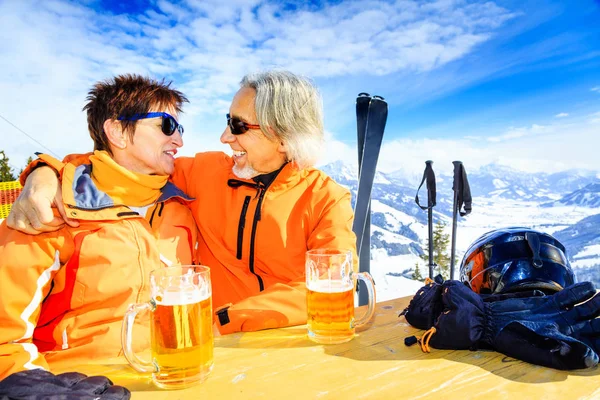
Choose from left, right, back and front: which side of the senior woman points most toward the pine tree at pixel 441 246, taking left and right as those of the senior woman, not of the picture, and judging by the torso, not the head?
left

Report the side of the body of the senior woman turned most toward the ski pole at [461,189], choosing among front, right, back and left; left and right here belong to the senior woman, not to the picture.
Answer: left

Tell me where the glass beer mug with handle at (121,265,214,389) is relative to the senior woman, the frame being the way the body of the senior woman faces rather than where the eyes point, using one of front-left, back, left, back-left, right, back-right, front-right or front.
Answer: front-right

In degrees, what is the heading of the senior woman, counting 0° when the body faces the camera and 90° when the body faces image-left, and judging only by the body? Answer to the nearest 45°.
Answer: approximately 315°

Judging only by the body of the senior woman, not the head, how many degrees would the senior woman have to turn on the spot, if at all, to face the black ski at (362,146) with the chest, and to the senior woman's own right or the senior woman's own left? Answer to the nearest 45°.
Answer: approximately 90° to the senior woman's own left

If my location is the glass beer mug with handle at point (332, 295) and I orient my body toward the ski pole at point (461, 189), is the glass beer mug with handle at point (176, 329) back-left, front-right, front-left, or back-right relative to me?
back-left
